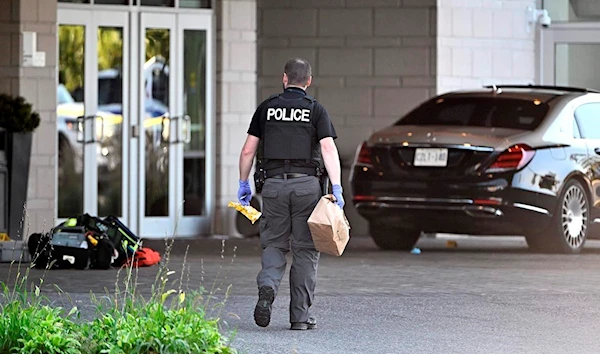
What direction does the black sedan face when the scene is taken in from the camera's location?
facing away from the viewer and to the right of the viewer

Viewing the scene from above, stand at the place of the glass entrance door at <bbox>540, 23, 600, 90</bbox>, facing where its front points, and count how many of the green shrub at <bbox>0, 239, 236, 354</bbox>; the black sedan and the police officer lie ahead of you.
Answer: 3

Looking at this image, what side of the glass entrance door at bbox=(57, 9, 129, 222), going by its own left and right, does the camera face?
front

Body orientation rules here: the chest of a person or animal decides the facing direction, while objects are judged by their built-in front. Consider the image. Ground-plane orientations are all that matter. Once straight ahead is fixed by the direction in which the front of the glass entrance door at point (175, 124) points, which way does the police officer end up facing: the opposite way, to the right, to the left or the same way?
the opposite way

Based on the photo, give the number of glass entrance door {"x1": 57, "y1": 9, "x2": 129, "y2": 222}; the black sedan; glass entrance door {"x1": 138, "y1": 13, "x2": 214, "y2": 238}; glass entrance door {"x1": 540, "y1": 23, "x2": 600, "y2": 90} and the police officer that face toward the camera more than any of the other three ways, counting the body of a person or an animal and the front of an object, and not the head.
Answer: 3

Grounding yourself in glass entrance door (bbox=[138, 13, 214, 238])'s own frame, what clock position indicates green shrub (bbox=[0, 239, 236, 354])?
The green shrub is roughly at 12 o'clock from the glass entrance door.

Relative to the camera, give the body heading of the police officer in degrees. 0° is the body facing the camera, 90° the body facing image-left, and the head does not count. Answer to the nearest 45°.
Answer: approximately 180°

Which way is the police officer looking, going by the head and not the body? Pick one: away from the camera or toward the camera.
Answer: away from the camera

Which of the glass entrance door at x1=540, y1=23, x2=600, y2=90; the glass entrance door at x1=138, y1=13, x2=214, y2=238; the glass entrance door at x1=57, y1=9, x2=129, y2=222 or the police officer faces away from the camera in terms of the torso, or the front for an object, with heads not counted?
the police officer

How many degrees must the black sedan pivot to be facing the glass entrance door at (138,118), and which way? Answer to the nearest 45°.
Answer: approximately 90° to its left

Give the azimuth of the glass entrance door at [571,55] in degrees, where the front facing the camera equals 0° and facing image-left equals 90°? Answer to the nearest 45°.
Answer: approximately 0°

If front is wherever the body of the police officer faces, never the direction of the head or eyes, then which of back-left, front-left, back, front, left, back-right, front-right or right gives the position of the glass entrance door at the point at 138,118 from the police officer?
front

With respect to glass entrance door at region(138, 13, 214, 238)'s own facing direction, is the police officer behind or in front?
in front

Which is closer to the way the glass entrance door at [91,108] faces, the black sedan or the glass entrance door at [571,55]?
the black sedan

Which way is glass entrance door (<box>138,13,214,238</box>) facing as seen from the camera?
toward the camera

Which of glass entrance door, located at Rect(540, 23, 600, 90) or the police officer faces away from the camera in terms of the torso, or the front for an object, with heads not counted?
the police officer

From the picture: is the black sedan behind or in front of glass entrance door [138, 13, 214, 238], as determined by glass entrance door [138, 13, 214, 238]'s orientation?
in front

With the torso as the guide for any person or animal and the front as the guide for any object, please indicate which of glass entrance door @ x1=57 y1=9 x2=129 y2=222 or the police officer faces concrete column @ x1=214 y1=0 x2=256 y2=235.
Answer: the police officer
